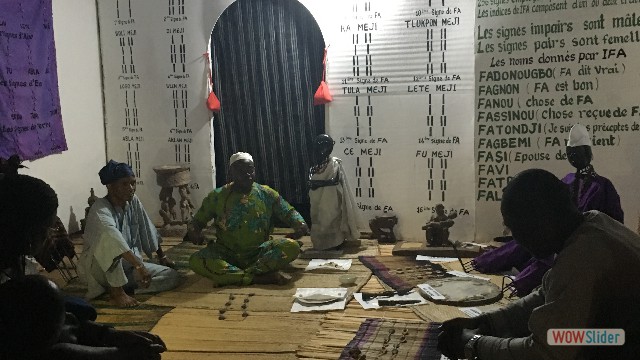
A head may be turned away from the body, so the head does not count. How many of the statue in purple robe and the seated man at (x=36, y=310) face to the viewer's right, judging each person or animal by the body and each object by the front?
1

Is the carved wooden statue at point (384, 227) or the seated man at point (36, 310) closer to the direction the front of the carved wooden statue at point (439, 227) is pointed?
the seated man

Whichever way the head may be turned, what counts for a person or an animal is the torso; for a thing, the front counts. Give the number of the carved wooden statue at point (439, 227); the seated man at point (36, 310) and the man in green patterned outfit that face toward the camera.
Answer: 2

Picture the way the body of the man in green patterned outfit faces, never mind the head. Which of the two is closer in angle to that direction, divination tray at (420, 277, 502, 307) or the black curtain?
the divination tray

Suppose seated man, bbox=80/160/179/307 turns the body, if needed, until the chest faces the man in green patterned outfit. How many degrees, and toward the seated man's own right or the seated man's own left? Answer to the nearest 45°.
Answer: approximately 45° to the seated man's own left

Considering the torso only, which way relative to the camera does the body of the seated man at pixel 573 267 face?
to the viewer's left

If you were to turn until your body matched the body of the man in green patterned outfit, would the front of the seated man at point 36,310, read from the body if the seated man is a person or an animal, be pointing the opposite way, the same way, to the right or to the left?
to the left

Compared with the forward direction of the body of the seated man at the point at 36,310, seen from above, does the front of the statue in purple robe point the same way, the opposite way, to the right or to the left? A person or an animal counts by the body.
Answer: the opposite way

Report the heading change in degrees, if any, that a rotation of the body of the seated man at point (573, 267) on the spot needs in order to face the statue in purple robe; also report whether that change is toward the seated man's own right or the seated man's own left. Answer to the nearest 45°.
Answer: approximately 90° to the seated man's own right

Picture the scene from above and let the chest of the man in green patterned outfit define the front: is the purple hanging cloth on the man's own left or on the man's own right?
on the man's own right

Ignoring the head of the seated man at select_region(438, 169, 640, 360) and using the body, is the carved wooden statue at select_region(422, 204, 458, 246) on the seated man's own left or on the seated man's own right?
on the seated man's own right
